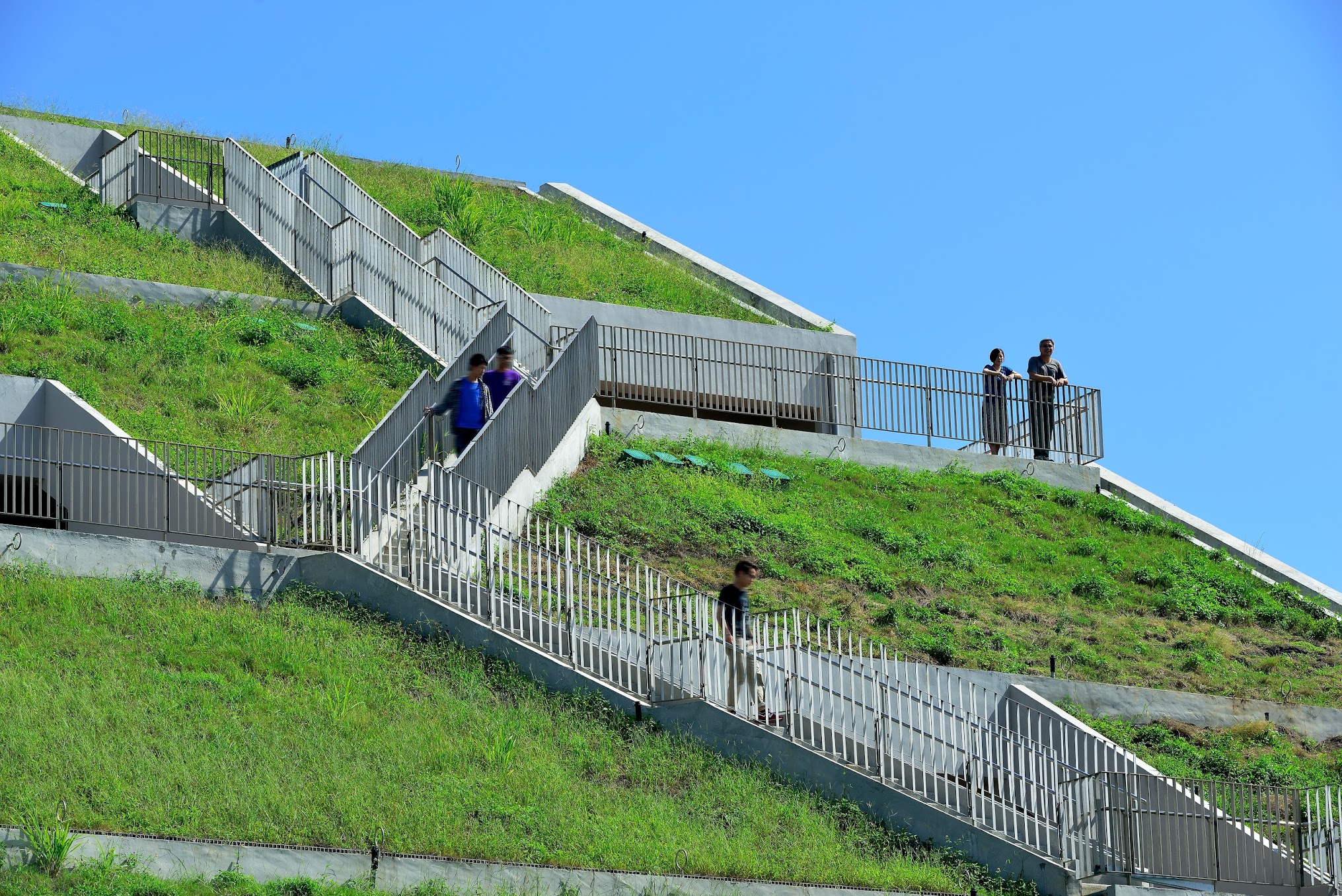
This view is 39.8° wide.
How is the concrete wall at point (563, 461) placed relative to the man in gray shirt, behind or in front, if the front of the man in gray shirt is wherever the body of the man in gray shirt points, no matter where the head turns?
in front

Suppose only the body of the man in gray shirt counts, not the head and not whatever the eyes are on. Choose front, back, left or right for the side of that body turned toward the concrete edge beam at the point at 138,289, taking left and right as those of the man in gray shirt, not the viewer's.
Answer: right

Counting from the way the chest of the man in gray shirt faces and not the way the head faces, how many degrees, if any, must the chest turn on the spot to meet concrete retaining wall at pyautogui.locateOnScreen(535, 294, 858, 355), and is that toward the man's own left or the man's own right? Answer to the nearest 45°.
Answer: approximately 90° to the man's own right

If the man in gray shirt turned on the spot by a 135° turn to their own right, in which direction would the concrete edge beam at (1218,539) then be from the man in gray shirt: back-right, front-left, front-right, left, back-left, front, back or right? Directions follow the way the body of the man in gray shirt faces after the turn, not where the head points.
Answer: back

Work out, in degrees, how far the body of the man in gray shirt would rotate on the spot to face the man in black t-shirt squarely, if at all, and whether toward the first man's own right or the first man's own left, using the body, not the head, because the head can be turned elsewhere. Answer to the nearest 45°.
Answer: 0° — they already face them

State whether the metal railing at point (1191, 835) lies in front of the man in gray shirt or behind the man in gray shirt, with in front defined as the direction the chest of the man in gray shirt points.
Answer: in front

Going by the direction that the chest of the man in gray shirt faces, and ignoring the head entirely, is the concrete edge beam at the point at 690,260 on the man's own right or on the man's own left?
on the man's own right

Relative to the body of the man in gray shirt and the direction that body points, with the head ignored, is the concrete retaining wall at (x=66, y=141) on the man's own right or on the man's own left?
on the man's own right

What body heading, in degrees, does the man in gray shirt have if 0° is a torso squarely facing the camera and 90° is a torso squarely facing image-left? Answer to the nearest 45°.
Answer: approximately 0°
